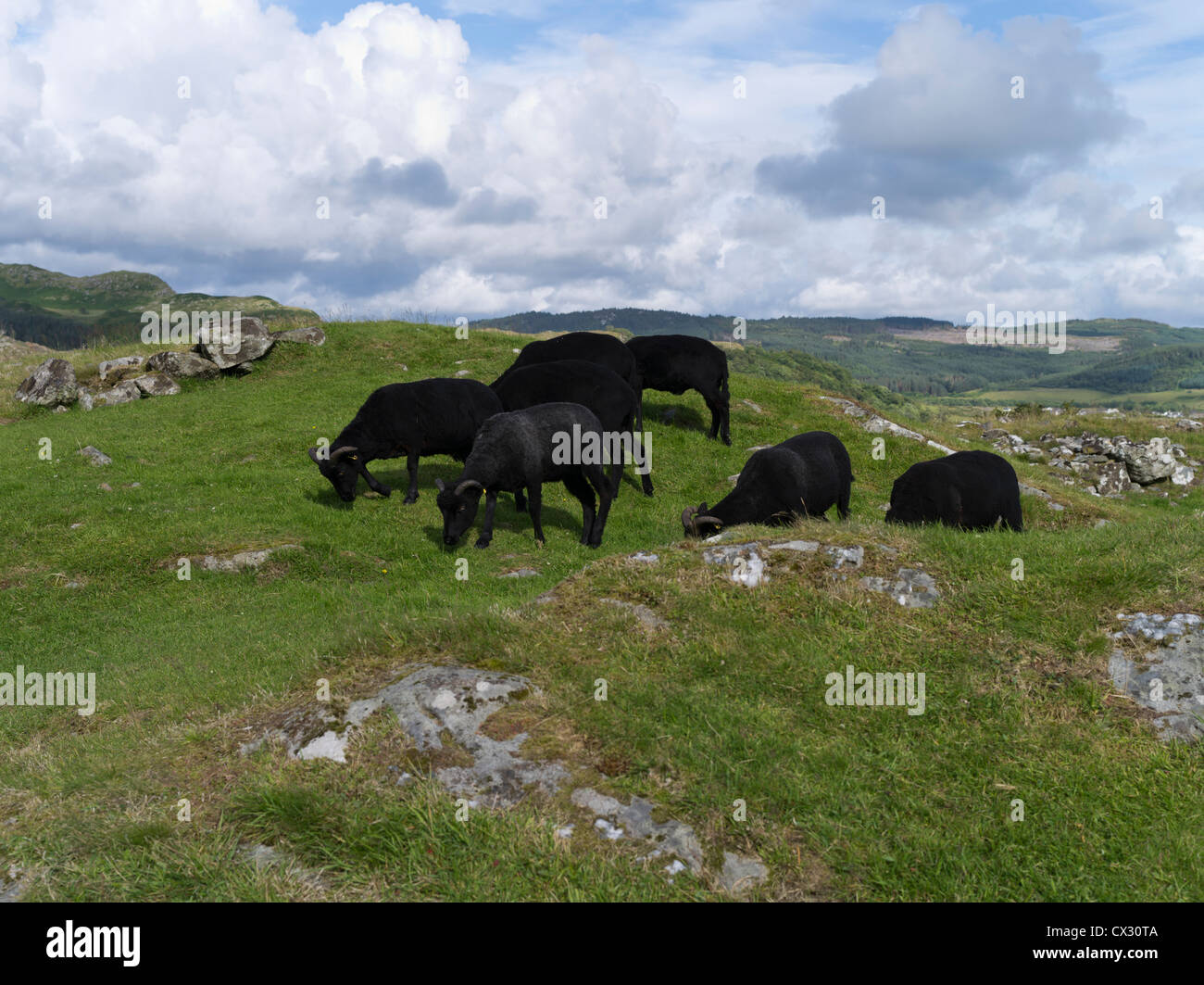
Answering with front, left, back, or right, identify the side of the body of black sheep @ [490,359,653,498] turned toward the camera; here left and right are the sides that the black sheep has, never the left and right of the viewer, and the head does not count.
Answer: left

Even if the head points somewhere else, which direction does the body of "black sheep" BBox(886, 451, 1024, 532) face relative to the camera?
to the viewer's left

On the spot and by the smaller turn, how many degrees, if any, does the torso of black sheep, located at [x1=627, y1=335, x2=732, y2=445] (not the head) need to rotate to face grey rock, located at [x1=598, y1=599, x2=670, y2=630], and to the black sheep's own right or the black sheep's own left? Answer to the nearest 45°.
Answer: approximately 90° to the black sheep's own left

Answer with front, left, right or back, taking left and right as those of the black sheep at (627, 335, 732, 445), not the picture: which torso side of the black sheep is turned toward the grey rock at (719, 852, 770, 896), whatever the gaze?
left

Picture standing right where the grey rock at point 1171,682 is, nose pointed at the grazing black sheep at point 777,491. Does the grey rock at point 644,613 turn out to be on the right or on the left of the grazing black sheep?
left

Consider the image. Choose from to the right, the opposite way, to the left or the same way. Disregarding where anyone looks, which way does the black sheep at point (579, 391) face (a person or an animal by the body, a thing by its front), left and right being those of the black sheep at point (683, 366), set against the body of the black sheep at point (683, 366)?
the same way

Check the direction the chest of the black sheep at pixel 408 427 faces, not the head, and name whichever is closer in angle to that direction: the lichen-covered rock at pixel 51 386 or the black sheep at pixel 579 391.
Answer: the lichen-covered rock

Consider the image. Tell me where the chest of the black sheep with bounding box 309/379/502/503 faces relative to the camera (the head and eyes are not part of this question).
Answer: to the viewer's left

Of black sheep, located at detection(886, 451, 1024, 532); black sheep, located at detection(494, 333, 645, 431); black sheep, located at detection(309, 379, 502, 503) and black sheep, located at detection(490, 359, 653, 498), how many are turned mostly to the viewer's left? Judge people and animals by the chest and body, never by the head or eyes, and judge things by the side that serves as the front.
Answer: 4

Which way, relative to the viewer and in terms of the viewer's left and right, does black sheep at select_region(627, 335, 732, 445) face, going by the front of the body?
facing to the left of the viewer

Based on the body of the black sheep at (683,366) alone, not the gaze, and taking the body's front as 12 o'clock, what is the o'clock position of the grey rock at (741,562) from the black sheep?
The grey rock is roughly at 9 o'clock from the black sheep.

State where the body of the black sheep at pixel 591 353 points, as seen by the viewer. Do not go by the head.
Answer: to the viewer's left

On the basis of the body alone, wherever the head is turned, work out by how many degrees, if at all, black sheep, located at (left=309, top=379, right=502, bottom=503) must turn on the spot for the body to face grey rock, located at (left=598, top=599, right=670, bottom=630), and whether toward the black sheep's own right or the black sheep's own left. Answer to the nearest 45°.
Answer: approximately 90° to the black sheep's own left
